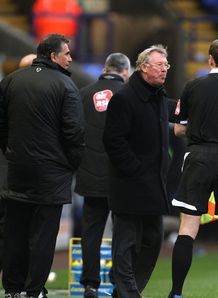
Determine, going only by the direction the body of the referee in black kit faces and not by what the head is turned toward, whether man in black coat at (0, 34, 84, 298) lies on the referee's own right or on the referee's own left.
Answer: on the referee's own left

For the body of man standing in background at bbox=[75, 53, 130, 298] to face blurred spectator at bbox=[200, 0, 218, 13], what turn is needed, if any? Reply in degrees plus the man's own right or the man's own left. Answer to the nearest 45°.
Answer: approximately 45° to the man's own left

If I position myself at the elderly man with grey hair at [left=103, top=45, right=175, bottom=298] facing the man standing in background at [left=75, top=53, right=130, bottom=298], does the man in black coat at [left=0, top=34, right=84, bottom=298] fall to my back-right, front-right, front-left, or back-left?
front-left

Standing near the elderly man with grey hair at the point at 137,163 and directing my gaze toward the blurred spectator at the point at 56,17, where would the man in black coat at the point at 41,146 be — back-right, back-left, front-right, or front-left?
front-left

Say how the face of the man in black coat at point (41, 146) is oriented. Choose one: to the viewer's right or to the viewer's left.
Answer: to the viewer's right

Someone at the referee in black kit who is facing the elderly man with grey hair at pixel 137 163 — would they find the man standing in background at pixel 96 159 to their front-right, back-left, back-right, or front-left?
front-right
